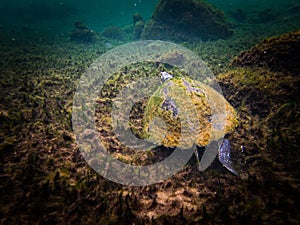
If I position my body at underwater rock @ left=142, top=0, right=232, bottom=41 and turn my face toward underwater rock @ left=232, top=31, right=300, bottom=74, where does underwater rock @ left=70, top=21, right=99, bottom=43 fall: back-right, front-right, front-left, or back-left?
back-right

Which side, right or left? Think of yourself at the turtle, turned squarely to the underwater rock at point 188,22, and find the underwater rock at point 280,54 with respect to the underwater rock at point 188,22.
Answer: right

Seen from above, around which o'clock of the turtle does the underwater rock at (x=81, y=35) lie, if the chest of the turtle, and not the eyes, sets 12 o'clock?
The underwater rock is roughly at 12 o'clock from the turtle.

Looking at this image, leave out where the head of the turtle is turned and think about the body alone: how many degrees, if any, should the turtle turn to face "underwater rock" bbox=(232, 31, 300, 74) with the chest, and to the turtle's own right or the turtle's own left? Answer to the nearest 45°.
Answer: approximately 90° to the turtle's own right

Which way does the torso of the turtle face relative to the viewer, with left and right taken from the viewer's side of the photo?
facing away from the viewer and to the left of the viewer

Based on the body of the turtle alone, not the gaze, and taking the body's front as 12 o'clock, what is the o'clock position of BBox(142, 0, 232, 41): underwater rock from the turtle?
The underwater rock is roughly at 1 o'clock from the turtle.
